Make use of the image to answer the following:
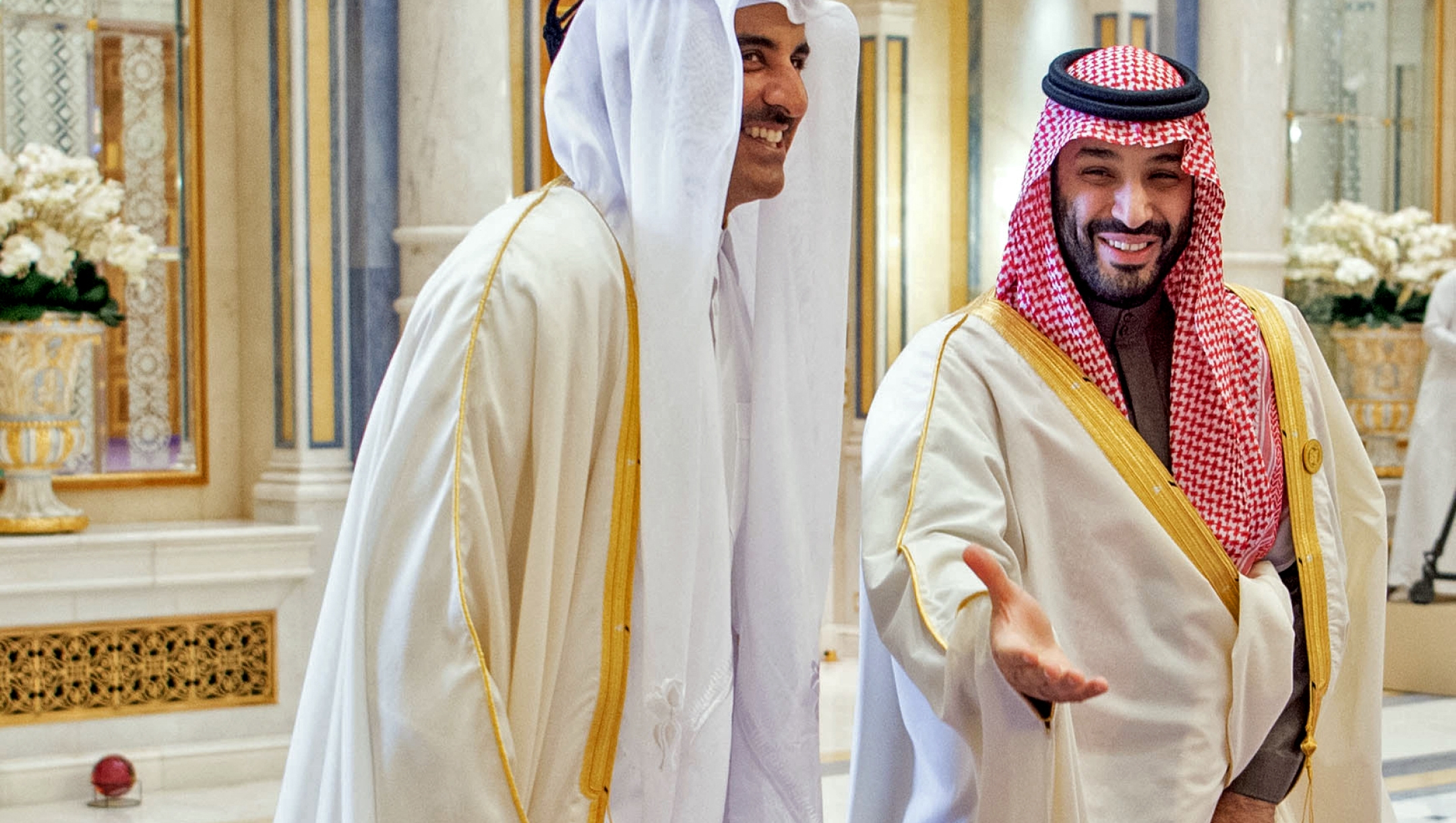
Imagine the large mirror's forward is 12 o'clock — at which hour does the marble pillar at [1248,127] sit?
The marble pillar is roughly at 9 o'clock from the large mirror.

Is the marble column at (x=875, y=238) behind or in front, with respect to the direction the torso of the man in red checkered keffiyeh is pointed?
behind

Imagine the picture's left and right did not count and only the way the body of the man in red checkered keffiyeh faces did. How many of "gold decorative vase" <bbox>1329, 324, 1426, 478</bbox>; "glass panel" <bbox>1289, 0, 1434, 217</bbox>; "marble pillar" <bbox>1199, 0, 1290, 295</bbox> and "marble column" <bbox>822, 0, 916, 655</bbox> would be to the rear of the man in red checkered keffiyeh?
4

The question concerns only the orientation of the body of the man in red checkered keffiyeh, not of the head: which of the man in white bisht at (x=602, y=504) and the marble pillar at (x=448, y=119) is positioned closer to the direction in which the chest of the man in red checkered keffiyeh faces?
the man in white bisht

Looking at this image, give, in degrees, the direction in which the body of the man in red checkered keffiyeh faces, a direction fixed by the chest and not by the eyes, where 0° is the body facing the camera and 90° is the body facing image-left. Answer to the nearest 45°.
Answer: approximately 0°

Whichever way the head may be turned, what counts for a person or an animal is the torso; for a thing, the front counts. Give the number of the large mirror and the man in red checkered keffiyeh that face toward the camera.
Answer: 2

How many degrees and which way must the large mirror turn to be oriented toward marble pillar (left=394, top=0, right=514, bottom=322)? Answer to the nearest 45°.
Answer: approximately 45° to its left

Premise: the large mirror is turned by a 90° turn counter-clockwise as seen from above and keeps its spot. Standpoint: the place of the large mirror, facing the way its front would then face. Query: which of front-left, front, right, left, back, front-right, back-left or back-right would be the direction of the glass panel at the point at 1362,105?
front

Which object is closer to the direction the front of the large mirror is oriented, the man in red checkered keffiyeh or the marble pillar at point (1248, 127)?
the man in red checkered keffiyeh
